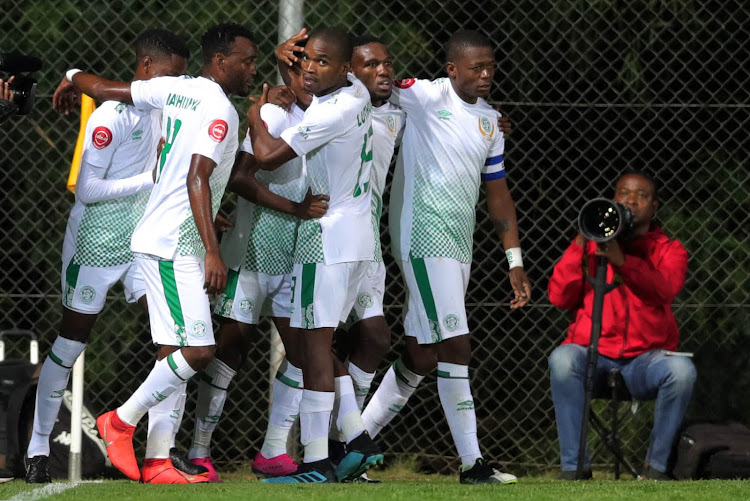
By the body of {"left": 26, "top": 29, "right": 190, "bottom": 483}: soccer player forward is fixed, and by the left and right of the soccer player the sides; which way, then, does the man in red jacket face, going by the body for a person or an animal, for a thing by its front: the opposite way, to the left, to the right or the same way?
to the right

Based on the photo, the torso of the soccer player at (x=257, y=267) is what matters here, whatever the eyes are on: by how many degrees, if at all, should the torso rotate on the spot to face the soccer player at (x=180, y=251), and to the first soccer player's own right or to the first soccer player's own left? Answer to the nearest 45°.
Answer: approximately 90° to the first soccer player's own right

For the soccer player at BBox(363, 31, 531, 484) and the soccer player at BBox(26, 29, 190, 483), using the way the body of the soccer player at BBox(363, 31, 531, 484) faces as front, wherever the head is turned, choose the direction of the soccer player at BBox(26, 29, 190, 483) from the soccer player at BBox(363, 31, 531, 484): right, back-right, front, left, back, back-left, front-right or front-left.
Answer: back-right

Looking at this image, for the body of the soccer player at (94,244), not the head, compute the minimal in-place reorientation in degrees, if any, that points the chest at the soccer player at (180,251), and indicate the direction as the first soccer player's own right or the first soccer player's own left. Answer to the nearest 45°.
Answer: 0° — they already face them

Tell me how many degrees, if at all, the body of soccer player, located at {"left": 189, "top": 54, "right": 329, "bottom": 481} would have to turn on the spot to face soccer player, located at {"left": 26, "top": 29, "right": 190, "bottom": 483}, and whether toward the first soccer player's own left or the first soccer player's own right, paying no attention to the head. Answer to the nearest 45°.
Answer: approximately 135° to the first soccer player's own right
